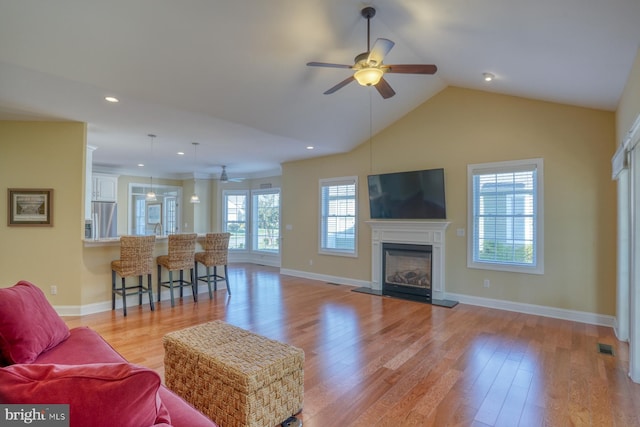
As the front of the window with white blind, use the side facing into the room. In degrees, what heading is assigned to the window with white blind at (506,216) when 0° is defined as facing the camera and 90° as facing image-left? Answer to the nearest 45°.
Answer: approximately 45°

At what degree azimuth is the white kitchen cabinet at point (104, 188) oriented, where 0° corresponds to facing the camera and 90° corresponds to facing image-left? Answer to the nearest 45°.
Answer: approximately 0°

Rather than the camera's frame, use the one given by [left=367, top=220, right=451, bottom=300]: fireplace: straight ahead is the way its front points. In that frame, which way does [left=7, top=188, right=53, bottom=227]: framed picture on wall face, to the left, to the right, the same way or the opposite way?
to the left

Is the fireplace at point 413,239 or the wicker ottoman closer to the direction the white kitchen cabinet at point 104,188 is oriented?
the wicker ottoman

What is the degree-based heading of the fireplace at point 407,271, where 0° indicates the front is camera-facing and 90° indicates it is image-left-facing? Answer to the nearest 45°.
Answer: approximately 45°

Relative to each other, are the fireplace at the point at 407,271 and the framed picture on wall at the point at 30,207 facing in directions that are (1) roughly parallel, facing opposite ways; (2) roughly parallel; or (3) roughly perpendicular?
roughly perpendicular

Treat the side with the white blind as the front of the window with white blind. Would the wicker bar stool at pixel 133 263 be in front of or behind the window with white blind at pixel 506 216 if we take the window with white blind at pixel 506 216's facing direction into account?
in front

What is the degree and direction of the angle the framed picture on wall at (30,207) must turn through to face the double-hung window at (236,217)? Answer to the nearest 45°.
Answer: approximately 135° to its left

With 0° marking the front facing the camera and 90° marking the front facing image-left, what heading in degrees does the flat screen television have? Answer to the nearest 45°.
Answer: approximately 45°
